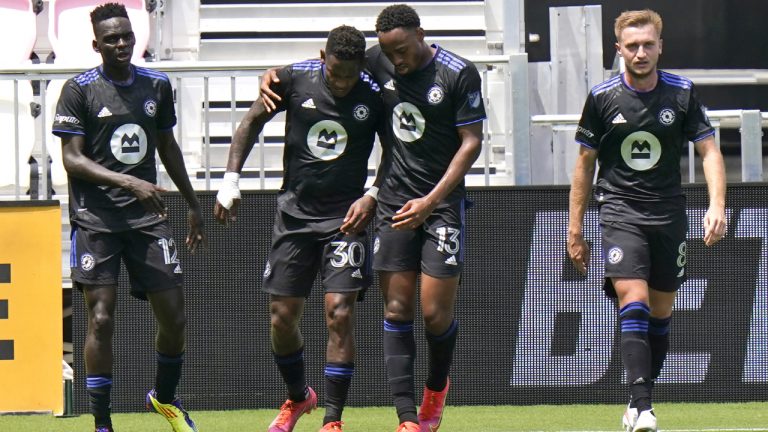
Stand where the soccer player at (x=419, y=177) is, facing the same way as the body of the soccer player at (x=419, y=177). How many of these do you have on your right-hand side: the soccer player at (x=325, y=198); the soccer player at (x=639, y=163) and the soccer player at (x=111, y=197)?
2

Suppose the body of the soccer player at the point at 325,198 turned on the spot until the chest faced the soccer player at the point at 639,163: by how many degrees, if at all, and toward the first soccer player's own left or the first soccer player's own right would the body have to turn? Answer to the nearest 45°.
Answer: approximately 90° to the first soccer player's own left

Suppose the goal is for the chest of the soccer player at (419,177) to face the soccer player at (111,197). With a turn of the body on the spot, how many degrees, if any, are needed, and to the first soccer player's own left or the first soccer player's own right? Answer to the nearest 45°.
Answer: approximately 90° to the first soccer player's own right

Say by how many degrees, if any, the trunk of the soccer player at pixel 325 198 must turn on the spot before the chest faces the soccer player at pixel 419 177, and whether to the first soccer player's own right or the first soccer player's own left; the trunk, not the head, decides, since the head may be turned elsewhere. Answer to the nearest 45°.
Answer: approximately 90° to the first soccer player's own left

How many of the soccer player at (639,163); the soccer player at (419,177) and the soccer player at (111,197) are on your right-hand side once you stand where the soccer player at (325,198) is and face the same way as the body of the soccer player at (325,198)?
1

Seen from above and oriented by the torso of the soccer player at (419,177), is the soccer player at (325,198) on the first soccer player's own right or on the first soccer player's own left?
on the first soccer player's own right

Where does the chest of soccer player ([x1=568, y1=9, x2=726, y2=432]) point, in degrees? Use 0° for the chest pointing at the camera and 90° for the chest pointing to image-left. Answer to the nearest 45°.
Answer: approximately 0°

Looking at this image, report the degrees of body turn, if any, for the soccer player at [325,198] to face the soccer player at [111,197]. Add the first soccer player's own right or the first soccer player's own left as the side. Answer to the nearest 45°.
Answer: approximately 90° to the first soccer player's own right
